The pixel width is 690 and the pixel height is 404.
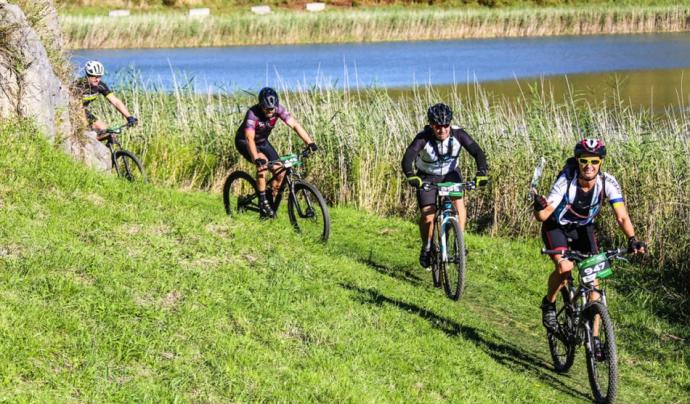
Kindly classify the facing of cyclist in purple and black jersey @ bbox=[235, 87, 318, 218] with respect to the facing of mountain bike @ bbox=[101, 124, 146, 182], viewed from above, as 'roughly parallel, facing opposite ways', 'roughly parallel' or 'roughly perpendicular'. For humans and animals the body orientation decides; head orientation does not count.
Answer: roughly parallel

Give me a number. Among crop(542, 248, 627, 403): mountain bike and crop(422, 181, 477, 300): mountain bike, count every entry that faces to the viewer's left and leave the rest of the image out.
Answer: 0

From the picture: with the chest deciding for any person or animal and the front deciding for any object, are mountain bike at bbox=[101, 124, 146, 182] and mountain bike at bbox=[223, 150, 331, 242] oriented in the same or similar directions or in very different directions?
same or similar directions

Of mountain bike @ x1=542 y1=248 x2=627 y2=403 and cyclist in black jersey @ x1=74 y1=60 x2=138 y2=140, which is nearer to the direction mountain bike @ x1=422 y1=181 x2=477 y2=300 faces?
the mountain bike

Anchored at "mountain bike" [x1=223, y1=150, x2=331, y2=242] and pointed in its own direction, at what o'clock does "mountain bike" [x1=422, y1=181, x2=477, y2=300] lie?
"mountain bike" [x1=422, y1=181, x2=477, y2=300] is roughly at 12 o'clock from "mountain bike" [x1=223, y1=150, x2=331, y2=242].

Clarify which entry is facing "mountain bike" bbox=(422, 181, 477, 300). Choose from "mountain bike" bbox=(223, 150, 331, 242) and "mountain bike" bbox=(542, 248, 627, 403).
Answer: "mountain bike" bbox=(223, 150, 331, 242)

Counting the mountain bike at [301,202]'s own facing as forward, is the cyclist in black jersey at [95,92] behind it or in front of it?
behind

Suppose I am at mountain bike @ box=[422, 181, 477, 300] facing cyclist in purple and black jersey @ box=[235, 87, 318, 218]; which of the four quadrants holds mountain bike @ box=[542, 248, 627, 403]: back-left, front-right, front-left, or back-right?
back-left

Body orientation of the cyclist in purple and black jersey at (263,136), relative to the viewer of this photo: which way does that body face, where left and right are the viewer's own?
facing the viewer and to the right of the viewer

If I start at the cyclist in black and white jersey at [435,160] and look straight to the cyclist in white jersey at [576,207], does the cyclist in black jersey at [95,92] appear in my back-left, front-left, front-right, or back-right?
back-right

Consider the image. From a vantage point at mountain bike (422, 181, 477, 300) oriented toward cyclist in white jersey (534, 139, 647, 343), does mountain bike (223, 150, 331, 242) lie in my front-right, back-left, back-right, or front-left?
back-right

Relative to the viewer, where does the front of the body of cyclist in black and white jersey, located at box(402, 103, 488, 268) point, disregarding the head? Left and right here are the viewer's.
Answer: facing the viewer

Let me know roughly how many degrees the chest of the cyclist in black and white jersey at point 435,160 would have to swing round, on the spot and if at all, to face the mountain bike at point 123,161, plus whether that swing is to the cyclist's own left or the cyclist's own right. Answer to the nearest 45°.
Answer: approximately 135° to the cyclist's own right

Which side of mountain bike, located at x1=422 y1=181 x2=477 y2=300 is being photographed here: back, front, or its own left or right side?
front

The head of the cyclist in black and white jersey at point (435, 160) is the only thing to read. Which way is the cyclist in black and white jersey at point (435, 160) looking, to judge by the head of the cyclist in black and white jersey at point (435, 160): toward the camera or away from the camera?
toward the camera
